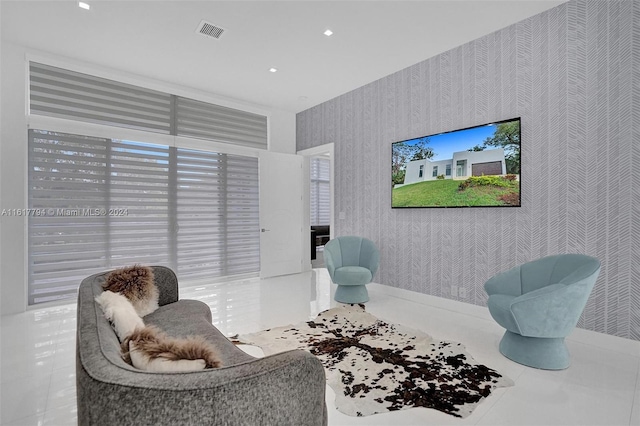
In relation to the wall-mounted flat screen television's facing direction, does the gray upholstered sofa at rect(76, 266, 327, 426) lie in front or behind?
in front

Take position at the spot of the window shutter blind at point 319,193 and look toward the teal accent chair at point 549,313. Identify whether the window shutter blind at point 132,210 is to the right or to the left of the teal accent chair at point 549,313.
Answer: right

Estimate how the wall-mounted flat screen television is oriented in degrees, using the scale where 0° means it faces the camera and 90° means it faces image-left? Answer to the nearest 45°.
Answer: approximately 45°

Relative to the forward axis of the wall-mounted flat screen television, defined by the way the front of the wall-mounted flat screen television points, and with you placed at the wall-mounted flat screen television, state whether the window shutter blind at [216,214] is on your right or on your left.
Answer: on your right

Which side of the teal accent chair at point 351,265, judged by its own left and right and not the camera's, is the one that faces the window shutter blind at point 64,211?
right

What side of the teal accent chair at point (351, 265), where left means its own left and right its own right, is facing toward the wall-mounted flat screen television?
left

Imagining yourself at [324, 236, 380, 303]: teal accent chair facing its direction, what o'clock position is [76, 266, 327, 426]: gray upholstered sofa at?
The gray upholstered sofa is roughly at 12 o'clock from the teal accent chair.

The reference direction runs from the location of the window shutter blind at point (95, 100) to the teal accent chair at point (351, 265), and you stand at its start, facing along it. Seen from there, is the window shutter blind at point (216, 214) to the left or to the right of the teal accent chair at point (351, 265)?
left

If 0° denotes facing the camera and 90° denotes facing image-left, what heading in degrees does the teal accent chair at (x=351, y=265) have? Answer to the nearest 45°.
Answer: approximately 0°

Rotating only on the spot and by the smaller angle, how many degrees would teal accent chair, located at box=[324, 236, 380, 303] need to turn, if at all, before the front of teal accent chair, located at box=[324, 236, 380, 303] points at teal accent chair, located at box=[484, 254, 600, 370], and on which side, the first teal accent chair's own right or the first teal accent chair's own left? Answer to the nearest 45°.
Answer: approximately 45° to the first teal accent chair's own left

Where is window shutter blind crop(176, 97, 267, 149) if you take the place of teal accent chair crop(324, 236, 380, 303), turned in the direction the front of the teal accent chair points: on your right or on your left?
on your right

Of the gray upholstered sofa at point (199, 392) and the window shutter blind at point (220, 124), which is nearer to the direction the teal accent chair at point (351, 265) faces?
the gray upholstered sofa

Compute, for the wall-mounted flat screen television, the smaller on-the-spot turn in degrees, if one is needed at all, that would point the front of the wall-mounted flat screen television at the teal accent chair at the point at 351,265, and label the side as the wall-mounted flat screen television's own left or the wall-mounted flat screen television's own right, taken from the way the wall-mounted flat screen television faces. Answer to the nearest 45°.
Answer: approximately 45° to the wall-mounted flat screen television's own right
